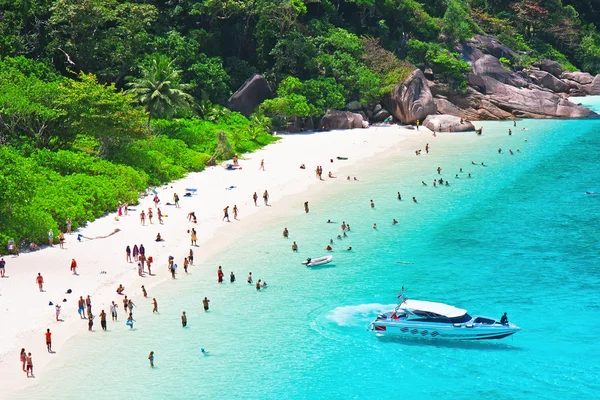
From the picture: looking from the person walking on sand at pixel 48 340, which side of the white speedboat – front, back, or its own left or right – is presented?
back

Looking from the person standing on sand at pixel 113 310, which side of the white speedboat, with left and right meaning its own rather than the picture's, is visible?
back

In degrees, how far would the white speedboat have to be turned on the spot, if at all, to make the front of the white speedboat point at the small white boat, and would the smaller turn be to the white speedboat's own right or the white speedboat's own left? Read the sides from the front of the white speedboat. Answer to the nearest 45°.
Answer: approximately 135° to the white speedboat's own left

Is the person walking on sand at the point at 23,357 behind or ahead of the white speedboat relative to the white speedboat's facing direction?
behind

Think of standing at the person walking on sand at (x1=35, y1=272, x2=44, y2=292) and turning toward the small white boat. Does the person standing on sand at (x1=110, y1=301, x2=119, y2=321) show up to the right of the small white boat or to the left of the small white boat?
right

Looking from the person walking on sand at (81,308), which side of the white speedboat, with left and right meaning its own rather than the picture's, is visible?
back

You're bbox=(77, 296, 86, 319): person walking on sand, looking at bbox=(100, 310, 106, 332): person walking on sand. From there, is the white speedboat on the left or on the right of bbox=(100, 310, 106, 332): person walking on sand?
left

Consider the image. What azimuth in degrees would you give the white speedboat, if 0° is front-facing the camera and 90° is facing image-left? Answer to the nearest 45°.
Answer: approximately 270°
